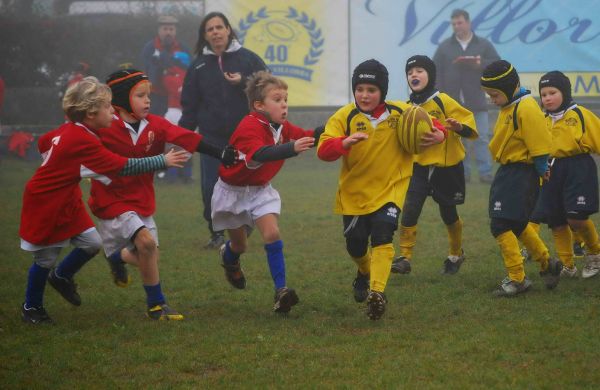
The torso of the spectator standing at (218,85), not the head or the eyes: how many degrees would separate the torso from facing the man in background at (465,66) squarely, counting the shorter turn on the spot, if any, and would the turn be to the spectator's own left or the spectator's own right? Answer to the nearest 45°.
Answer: approximately 135° to the spectator's own left

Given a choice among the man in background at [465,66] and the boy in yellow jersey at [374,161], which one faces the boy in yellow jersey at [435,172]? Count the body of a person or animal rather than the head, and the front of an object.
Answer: the man in background

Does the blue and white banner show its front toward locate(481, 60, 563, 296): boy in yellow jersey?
yes

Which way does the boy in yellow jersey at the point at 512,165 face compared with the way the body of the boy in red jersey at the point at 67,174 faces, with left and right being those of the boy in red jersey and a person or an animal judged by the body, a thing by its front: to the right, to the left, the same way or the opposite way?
the opposite way

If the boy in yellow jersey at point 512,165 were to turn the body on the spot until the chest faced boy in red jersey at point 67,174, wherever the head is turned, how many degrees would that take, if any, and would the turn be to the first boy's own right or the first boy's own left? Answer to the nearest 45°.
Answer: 0° — they already face them

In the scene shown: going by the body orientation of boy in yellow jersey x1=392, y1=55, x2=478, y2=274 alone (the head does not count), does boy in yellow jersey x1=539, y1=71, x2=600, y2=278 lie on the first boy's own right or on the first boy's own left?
on the first boy's own left

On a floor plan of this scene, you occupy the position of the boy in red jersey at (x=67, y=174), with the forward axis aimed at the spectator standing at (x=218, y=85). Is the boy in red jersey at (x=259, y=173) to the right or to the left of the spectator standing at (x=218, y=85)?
right

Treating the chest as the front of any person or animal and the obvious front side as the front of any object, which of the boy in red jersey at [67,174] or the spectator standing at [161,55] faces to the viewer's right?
the boy in red jersey

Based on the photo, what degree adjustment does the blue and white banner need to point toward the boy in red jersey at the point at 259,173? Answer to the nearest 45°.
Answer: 0° — it already faces them
